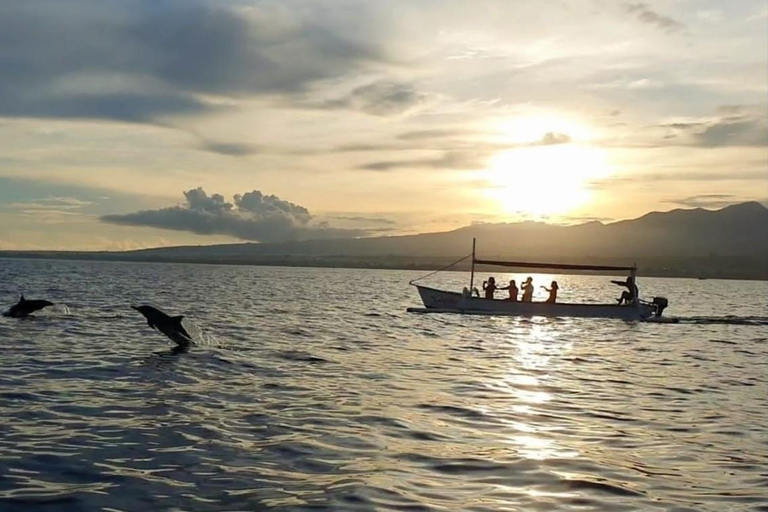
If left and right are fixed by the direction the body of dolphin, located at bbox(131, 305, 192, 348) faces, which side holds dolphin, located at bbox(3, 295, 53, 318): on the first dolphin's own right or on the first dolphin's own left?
on the first dolphin's own right

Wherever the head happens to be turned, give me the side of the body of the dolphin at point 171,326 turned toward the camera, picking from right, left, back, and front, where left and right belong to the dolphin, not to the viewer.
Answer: left
